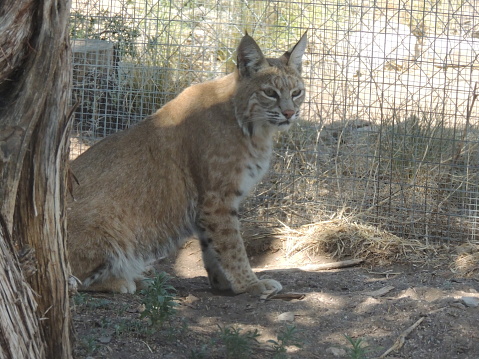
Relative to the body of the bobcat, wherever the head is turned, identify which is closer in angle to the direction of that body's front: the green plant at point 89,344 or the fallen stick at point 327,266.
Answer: the fallen stick

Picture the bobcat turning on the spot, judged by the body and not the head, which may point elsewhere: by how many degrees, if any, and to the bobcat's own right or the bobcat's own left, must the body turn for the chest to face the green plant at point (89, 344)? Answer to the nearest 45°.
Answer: approximately 90° to the bobcat's own right

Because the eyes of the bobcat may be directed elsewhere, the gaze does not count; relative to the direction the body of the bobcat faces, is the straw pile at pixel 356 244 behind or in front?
in front

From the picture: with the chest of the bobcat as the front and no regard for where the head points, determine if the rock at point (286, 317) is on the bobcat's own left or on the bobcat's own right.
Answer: on the bobcat's own right

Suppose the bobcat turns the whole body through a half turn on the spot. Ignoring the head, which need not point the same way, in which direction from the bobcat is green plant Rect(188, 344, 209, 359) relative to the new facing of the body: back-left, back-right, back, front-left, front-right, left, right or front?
left

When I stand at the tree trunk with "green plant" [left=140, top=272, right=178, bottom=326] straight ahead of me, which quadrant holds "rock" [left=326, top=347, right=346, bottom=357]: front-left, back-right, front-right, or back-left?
front-right

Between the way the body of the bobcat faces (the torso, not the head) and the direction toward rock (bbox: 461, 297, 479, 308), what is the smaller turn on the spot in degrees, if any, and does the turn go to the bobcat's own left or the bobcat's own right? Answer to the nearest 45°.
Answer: approximately 45° to the bobcat's own right

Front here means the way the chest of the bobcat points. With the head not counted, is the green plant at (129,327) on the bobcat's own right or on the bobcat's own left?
on the bobcat's own right

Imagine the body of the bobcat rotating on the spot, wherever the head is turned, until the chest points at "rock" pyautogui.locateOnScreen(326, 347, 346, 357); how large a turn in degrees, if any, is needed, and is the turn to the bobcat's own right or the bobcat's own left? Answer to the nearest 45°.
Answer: approximately 45° to the bobcat's own right

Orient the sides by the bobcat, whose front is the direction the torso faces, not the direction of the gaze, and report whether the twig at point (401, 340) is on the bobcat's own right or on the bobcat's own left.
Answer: on the bobcat's own right

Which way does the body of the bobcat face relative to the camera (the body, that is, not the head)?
to the viewer's right

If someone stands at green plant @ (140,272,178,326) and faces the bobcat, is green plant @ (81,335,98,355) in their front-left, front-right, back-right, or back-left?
back-left

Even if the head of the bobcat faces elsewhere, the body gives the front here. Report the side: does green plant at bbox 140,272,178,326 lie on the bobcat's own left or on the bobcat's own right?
on the bobcat's own right
